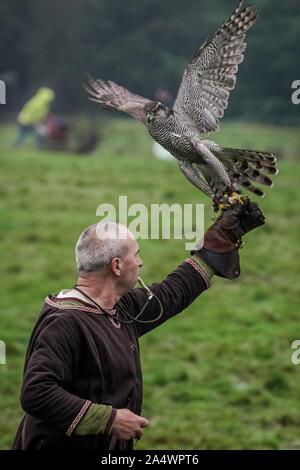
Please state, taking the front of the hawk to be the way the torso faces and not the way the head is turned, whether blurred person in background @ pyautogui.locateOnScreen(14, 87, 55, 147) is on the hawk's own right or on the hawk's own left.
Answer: on the hawk's own right

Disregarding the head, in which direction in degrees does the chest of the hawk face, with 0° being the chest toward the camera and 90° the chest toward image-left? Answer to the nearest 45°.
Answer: approximately 45°

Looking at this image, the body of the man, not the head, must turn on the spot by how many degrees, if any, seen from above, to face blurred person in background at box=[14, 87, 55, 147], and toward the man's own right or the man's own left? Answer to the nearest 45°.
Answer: approximately 135° to the man's own left

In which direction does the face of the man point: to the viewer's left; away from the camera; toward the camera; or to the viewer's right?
to the viewer's right
